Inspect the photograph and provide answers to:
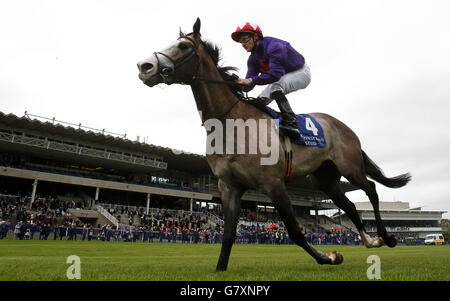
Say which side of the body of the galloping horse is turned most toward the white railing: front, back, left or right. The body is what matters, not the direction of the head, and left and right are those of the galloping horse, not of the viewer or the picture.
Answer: right

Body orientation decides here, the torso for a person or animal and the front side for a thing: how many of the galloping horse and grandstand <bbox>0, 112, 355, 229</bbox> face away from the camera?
0

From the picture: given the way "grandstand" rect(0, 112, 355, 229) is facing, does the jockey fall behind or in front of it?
in front

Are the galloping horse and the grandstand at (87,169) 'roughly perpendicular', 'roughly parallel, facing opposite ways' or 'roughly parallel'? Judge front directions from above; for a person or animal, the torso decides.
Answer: roughly perpendicular

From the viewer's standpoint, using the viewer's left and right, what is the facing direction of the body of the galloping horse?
facing the viewer and to the left of the viewer

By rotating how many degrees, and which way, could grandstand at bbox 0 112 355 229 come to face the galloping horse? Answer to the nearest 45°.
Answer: approximately 45° to its right

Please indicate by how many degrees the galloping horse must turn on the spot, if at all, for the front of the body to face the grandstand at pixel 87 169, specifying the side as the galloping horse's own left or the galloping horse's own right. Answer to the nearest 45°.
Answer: approximately 90° to the galloping horse's own right

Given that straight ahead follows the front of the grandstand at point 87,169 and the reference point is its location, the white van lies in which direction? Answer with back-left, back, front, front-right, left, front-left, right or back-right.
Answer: front-left

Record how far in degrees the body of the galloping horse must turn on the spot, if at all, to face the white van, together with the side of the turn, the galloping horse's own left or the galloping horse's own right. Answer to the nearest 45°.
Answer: approximately 180°
